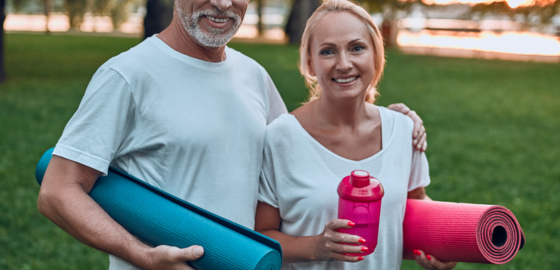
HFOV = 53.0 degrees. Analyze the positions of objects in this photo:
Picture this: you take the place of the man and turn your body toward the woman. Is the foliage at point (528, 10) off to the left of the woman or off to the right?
left

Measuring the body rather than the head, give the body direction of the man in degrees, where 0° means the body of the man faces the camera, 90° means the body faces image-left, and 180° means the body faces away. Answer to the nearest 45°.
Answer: approximately 315°

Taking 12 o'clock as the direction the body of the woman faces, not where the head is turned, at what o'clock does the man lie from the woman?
The man is roughly at 2 o'clock from the woman.

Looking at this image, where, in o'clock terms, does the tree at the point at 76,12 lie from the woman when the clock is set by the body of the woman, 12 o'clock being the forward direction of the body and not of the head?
The tree is roughly at 5 o'clock from the woman.

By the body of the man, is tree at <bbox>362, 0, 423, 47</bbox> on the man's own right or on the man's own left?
on the man's own left

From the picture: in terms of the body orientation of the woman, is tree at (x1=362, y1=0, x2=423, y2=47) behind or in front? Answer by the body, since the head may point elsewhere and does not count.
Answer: behind
